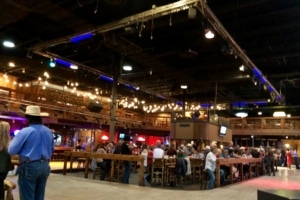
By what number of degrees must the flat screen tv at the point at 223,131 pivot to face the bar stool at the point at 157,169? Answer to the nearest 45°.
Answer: approximately 45° to its right

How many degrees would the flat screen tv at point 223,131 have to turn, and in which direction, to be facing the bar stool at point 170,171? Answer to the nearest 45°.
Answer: approximately 45° to its right

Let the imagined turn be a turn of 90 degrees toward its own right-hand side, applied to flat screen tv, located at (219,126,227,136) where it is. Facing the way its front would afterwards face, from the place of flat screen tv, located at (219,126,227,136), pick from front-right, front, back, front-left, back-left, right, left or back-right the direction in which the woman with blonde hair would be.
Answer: front-left

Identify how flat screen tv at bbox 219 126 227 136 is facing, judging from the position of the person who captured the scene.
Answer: facing the viewer and to the right of the viewer

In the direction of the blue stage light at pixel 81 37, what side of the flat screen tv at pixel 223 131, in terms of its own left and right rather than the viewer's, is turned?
right

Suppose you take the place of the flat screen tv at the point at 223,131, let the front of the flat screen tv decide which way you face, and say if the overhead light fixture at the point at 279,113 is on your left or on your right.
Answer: on your left

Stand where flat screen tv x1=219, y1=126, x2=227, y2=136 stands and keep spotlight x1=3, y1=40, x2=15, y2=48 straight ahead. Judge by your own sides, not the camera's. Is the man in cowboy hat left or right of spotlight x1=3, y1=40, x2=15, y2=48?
left

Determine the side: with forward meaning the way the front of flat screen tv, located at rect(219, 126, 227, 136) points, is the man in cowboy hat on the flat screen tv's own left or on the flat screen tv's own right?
on the flat screen tv's own right

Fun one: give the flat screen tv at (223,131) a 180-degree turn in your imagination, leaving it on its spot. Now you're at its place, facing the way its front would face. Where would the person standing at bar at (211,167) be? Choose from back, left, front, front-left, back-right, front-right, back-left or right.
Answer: back-left

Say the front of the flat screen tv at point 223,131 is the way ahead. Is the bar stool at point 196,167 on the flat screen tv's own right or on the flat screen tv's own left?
on the flat screen tv's own right

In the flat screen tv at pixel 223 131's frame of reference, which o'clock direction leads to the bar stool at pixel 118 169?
The bar stool is roughly at 2 o'clock from the flat screen tv.

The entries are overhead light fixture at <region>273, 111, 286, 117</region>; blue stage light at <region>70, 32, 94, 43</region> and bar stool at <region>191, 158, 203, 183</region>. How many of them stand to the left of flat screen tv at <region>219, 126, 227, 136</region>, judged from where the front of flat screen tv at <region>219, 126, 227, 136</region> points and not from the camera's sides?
1

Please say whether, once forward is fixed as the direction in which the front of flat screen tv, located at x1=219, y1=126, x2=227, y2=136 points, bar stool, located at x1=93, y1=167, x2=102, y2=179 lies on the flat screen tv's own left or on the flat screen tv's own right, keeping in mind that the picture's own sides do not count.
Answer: on the flat screen tv's own right
